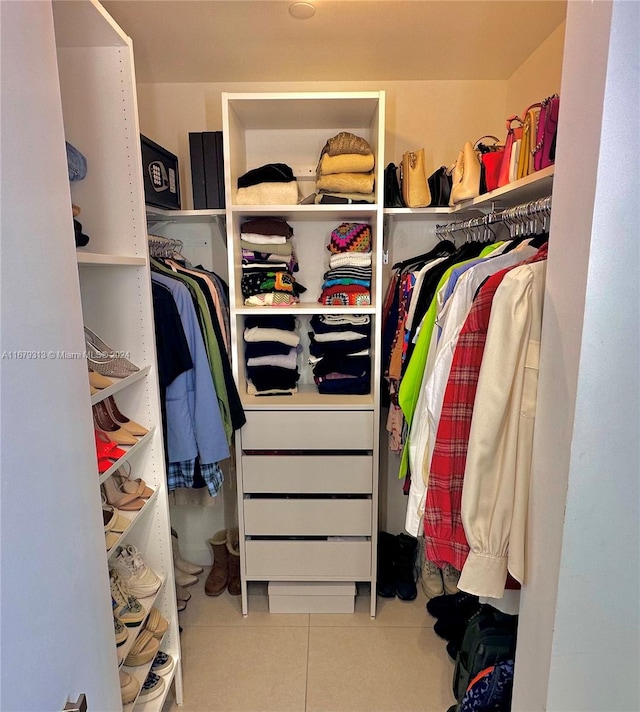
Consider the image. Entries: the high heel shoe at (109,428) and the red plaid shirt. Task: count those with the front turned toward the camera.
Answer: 1

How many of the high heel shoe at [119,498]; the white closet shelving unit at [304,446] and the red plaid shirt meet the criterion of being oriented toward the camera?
2

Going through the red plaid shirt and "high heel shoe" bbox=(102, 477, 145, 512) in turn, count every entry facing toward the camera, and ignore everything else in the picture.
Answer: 1

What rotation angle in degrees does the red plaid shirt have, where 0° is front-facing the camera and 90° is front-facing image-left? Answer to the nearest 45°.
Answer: approximately 0°

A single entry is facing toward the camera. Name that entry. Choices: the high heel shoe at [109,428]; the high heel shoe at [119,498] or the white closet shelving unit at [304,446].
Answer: the white closet shelving unit
